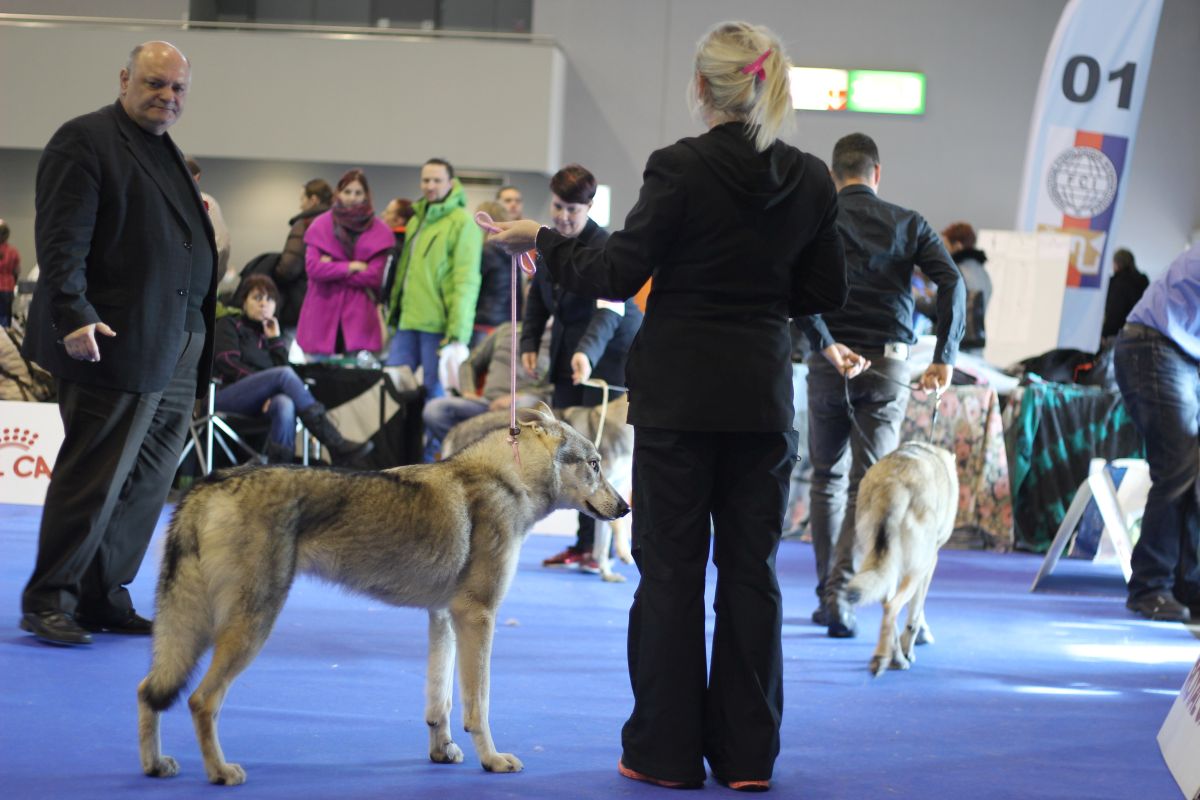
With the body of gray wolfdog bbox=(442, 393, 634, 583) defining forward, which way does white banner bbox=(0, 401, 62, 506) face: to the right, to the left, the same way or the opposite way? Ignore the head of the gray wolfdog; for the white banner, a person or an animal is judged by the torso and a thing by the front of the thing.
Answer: to the right

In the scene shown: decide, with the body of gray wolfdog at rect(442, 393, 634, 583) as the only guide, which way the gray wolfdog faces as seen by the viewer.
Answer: to the viewer's right

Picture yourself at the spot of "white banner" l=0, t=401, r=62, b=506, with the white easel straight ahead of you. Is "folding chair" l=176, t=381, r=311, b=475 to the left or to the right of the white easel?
left

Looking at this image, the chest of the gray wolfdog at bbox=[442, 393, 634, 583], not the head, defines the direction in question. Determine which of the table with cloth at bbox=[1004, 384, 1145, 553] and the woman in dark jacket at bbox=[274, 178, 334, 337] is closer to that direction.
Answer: the table with cloth

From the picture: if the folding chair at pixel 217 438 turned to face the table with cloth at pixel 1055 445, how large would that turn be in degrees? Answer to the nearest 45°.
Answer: approximately 45° to its left

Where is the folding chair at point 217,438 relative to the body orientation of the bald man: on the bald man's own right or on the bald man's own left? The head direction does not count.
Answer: on the bald man's own left

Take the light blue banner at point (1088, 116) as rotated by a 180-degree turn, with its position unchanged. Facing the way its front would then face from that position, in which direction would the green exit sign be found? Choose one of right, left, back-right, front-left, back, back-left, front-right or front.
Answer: front-left

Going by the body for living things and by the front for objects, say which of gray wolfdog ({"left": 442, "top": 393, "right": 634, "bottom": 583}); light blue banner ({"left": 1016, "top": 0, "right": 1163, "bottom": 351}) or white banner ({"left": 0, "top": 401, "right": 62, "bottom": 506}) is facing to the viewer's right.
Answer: the gray wolfdog

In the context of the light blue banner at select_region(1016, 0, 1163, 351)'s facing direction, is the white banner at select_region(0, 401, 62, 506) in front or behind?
in front

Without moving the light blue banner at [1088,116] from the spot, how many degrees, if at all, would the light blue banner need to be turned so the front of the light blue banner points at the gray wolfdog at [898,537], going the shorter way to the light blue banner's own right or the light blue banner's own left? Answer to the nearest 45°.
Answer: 0° — it already faces it

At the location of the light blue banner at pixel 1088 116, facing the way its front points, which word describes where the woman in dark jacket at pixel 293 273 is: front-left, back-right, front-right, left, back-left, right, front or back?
front-right

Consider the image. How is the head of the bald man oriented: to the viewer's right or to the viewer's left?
to the viewer's right
